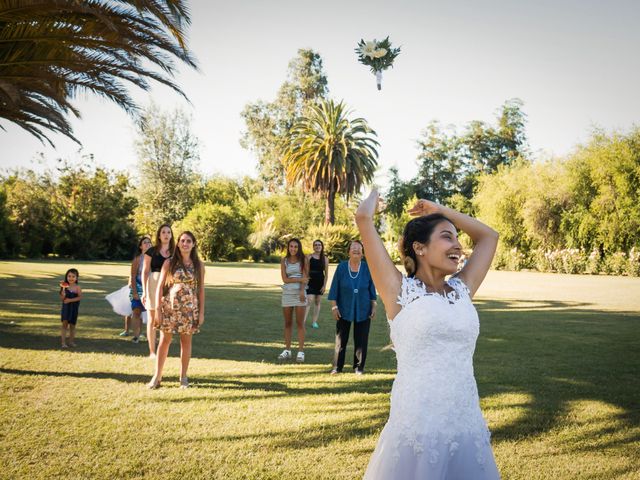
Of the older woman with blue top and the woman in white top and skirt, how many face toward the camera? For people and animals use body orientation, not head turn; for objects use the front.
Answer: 2

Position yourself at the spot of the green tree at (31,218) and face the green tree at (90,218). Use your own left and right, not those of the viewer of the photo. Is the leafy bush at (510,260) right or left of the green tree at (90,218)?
right

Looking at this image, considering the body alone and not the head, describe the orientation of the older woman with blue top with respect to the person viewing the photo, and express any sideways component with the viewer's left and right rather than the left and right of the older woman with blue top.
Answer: facing the viewer

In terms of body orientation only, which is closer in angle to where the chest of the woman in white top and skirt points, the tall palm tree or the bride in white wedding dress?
the bride in white wedding dress

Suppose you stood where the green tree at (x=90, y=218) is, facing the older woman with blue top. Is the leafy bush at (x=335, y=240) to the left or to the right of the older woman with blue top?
left

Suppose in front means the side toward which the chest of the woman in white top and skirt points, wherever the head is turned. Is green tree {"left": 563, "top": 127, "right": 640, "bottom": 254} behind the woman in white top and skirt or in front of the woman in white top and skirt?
behind

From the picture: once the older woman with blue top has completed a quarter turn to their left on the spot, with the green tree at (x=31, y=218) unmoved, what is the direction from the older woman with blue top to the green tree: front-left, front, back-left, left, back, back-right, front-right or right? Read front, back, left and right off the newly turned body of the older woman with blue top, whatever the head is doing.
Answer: back-left

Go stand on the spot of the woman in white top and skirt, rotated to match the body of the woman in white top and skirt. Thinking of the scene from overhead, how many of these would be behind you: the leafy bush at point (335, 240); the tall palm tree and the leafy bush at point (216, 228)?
3

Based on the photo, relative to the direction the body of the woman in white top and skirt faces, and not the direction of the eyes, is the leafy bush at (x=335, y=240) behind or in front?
behind

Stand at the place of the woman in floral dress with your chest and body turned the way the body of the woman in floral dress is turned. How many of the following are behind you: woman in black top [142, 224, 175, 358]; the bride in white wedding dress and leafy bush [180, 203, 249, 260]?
2

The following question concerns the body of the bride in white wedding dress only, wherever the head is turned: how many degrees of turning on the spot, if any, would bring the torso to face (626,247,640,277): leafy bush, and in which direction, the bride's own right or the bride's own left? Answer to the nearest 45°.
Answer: approximately 135° to the bride's own left

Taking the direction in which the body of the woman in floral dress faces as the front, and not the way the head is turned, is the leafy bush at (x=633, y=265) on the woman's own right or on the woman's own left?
on the woman's own left

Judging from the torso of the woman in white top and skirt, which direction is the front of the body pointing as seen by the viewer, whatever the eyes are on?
toward the camera
